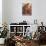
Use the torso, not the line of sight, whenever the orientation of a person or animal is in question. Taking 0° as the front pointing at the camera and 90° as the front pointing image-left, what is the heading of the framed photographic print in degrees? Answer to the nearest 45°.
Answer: approximately 0°
